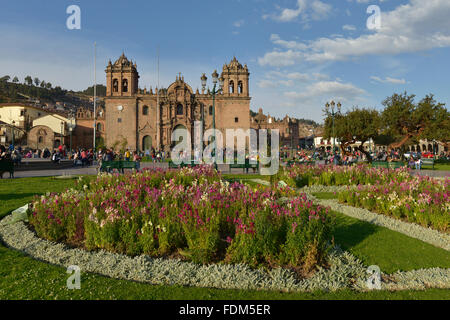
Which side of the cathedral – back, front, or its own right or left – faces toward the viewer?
front

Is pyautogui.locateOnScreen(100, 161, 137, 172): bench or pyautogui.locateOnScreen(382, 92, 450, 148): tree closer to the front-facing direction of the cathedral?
the bench

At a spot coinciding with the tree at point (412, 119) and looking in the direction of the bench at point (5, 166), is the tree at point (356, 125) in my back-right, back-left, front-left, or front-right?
front-right

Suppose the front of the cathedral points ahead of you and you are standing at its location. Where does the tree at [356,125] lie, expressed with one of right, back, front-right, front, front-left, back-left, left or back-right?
front-left

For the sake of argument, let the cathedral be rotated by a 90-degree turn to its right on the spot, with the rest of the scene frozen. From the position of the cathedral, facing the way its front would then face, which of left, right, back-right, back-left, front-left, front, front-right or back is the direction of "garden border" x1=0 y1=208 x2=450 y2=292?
left

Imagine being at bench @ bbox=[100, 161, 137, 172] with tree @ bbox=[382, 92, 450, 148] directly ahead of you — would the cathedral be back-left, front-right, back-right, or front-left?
front-left

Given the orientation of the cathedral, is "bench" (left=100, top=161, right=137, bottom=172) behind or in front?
in front

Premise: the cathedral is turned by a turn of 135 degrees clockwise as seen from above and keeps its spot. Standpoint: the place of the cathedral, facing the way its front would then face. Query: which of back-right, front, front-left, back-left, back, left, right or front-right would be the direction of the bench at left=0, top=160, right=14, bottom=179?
back-left

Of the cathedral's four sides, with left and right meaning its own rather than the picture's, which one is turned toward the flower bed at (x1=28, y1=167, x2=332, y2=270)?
front

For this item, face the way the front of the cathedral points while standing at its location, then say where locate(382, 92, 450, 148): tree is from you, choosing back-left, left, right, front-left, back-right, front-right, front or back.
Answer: front-left
